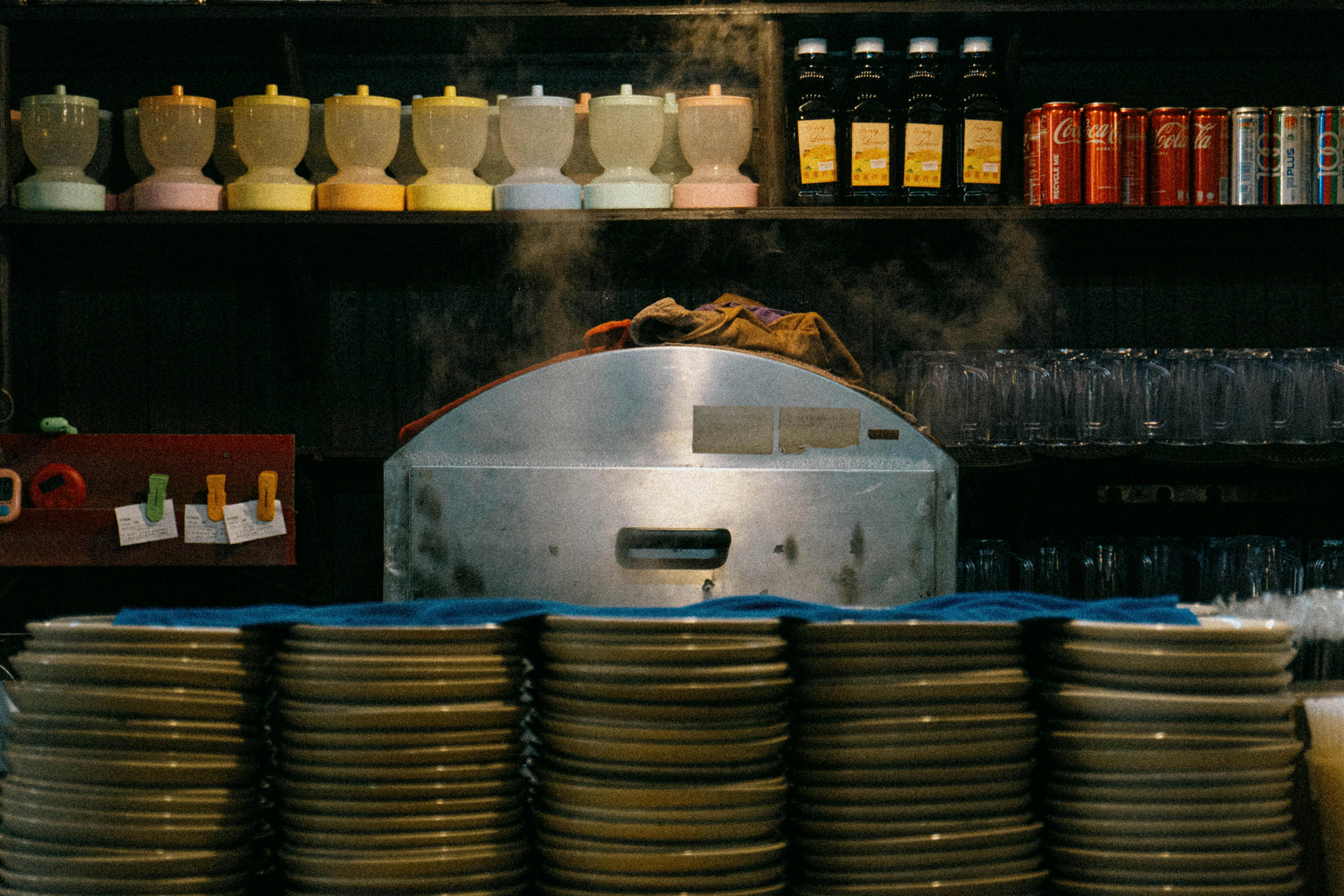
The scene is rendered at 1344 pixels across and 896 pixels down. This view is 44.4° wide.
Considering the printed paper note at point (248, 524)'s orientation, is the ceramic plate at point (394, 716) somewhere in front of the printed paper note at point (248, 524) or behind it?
in front

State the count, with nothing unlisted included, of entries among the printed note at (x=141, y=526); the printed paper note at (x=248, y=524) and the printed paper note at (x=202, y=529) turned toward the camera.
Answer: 3

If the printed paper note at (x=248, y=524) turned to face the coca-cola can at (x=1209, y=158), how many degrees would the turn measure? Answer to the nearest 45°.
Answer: approximately 90° to its left

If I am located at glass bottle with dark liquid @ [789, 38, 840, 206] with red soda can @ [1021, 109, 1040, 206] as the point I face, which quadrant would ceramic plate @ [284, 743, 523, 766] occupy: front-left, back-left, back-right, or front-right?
back-right

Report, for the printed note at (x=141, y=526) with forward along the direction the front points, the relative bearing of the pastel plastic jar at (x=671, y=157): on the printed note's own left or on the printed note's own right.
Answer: on the printed note's own left

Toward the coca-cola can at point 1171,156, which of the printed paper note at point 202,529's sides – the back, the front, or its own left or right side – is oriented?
left

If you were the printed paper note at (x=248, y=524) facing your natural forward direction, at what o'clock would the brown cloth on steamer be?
The brown cloth on steamer is roughly at 10 o'clock from the printed paper note.

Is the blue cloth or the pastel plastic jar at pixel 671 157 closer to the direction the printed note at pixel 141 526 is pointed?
the blue cloth

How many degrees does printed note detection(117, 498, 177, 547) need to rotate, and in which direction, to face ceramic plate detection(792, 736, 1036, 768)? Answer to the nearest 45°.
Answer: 0° — it already faces it

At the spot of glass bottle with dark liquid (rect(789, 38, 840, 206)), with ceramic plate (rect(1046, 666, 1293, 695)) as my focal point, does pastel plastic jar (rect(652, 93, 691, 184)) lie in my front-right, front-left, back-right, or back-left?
back-right
